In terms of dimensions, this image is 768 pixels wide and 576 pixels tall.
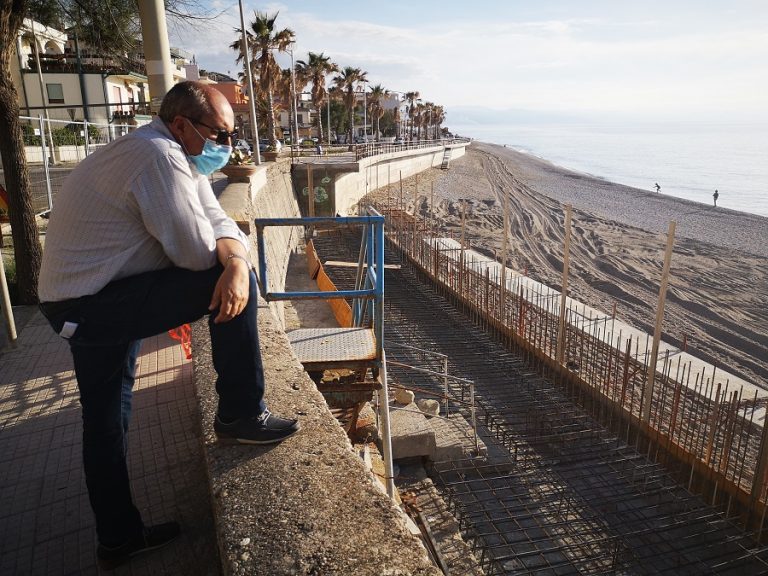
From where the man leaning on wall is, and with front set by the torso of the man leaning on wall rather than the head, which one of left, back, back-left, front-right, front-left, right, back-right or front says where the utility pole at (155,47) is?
left

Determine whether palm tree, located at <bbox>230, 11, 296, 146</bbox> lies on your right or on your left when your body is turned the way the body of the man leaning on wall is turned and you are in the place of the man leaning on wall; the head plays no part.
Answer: on your left

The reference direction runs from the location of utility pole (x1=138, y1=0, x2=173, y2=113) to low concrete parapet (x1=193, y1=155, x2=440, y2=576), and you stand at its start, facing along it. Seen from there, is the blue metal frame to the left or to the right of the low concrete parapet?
left

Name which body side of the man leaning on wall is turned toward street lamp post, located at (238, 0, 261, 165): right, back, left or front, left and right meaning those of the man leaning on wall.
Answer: left

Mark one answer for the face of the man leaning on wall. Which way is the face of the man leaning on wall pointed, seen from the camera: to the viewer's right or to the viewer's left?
to the viewer's right

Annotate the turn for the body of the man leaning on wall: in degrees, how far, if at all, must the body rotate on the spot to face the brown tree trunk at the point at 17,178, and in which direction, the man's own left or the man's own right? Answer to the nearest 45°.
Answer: approximately 90° to the man's own left

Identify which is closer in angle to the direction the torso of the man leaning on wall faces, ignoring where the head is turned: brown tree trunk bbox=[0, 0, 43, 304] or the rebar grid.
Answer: the rebar grid

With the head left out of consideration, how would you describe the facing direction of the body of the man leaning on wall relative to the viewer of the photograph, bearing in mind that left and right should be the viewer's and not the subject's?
facing to the right of the viewer

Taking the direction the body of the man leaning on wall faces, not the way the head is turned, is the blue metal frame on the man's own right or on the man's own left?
on the man's own left

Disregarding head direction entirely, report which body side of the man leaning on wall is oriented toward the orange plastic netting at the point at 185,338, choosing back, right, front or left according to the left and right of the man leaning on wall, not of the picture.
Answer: left
